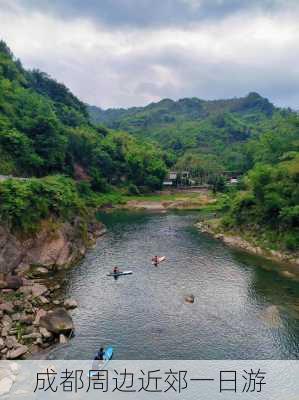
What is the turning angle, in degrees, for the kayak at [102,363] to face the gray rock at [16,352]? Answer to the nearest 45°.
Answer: approximately 135° to its left

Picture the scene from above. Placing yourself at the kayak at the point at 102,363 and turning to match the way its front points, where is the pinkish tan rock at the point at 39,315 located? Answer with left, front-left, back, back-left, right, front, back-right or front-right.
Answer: left

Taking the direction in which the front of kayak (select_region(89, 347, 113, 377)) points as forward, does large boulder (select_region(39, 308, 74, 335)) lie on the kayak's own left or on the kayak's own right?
on the kayak's own left

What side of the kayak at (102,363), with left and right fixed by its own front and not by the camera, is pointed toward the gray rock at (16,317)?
left

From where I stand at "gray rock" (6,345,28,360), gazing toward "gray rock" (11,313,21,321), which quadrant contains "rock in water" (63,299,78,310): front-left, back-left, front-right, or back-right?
front-right

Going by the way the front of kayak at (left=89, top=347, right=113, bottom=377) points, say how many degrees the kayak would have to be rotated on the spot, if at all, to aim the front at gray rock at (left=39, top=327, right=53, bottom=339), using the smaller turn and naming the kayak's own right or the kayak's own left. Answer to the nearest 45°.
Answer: approximately 90° to the kayak's own left

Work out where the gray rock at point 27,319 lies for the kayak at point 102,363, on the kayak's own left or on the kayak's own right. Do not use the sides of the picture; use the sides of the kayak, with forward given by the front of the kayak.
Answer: on the kayak's own left

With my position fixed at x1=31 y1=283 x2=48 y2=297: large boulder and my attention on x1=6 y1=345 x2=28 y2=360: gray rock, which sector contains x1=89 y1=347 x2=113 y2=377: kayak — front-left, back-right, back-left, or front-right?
front-left

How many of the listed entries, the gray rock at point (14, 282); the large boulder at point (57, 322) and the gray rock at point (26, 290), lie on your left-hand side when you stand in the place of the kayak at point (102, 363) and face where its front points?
3

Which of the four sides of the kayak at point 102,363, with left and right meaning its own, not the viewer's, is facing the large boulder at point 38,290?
left

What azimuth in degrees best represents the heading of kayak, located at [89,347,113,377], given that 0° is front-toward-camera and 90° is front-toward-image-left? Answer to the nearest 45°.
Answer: approximately 225°

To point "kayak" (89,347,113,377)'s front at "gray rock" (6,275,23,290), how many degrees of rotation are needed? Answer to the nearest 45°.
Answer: approximately 90° to its left

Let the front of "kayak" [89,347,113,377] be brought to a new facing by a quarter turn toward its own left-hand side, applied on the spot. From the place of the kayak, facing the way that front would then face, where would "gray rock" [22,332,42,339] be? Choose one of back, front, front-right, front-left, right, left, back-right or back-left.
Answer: front
